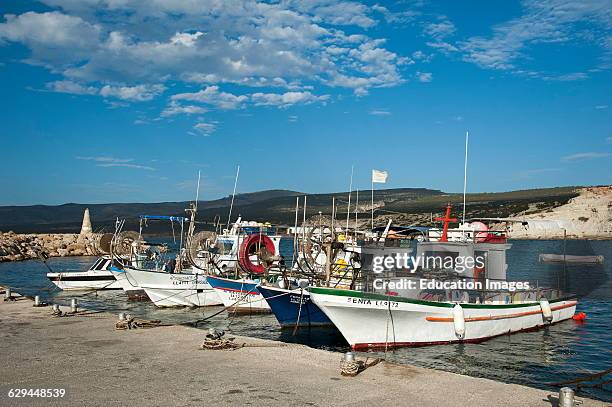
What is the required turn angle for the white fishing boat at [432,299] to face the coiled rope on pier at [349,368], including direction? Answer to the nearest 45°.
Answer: approximately 45° to its left

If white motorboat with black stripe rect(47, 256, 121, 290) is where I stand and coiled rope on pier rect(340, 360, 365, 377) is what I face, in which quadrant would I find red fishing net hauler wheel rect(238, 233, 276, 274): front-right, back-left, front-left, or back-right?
front-left

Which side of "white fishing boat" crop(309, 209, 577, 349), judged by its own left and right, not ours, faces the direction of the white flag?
right

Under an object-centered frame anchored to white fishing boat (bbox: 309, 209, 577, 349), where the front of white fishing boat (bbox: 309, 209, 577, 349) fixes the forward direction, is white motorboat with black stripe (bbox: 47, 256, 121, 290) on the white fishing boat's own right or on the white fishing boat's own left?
on the white fishing boat's own right

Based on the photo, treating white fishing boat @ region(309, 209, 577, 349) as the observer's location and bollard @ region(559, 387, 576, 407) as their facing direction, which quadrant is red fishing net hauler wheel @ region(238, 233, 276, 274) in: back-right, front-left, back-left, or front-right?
back-right

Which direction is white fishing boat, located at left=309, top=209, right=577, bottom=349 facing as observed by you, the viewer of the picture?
facing the viewer and to the left of the viewer

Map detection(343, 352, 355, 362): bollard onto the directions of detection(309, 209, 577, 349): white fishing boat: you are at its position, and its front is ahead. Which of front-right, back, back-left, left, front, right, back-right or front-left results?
front-left
